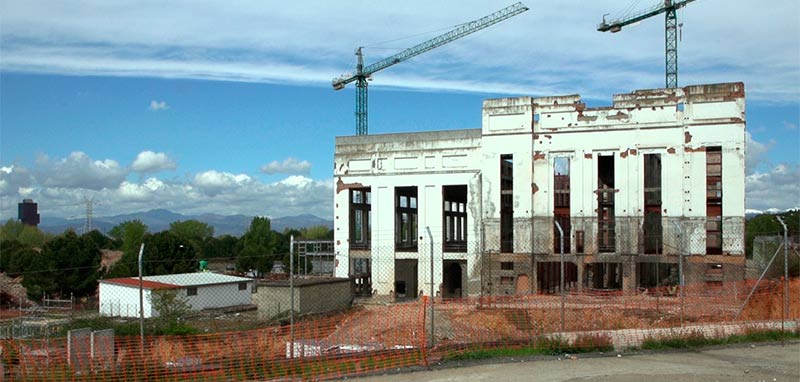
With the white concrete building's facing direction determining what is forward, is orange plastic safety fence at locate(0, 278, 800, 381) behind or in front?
in front

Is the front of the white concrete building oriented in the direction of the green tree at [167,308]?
no

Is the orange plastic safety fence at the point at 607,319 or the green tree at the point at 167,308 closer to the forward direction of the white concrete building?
the orange plastic safety fence

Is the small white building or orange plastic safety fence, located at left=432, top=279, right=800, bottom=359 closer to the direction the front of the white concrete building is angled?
the orange plastic safety fence

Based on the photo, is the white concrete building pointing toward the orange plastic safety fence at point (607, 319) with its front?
yes

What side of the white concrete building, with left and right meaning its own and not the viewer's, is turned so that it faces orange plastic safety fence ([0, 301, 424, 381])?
front

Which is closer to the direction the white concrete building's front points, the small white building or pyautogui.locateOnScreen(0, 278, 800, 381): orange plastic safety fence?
the orange plastic safety fence

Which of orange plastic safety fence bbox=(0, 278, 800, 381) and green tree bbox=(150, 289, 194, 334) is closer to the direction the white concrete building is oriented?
the orange plastic safety fence

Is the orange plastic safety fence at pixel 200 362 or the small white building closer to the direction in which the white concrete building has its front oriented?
the orange plastic safety fence

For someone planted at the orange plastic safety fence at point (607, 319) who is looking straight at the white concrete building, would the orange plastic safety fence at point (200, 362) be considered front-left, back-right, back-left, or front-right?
back-left

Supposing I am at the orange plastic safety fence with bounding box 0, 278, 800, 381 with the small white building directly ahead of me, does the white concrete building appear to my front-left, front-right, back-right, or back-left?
front-right

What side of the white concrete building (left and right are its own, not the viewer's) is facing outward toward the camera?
front

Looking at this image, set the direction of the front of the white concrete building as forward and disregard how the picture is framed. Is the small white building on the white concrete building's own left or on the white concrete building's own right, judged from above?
on the white concrete building's own right
